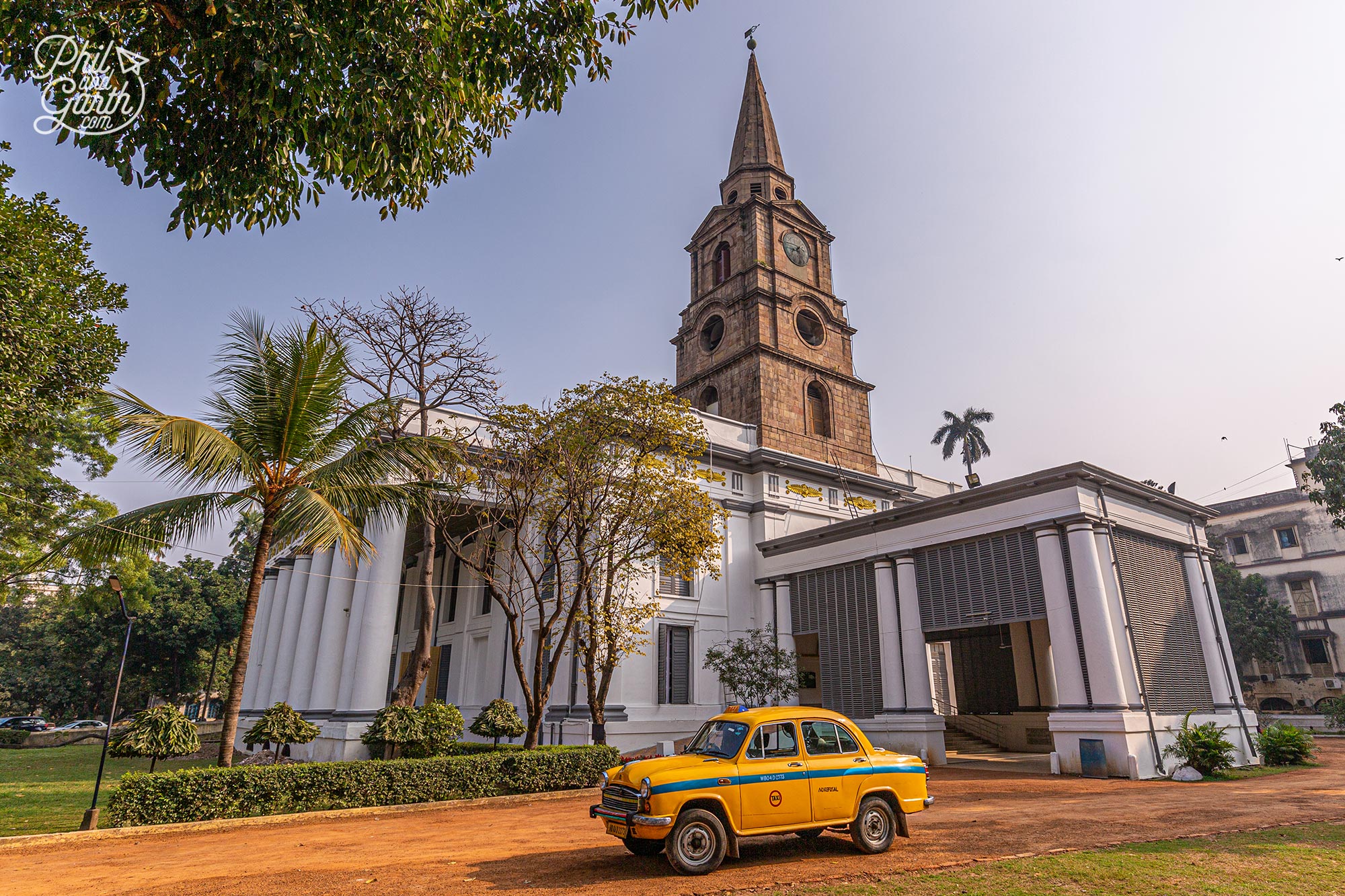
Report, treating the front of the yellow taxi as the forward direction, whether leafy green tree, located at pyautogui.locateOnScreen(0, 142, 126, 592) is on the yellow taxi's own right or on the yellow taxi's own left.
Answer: on the yellow taxi's own right

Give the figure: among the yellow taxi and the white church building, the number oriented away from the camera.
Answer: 0

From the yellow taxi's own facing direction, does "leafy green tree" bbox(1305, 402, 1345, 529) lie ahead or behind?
behind

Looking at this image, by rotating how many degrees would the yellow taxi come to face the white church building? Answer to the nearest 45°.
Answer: approximately 135° to its right

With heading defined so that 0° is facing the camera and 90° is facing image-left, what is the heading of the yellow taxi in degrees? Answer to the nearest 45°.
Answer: approximately 45°
